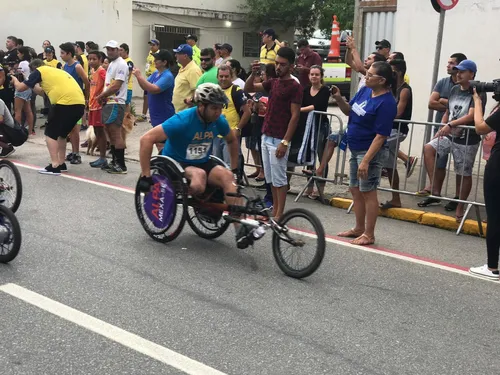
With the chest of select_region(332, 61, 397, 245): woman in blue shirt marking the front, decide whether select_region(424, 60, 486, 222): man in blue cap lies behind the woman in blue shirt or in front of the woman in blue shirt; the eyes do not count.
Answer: behind

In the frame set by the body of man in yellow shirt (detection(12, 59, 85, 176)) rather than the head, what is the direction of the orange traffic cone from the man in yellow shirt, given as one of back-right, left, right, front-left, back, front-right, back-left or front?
back-right

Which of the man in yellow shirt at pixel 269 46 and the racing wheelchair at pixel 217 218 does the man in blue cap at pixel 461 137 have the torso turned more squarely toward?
the racing wheelchair

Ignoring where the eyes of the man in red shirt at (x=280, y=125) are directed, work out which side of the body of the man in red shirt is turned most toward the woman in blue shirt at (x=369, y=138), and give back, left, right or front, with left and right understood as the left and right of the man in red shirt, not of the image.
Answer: left

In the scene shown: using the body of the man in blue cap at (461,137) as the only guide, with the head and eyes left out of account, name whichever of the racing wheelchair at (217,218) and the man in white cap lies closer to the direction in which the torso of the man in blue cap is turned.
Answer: the racing wheelchair

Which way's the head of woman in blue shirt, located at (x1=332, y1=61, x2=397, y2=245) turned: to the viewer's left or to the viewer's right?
to the viewer's left

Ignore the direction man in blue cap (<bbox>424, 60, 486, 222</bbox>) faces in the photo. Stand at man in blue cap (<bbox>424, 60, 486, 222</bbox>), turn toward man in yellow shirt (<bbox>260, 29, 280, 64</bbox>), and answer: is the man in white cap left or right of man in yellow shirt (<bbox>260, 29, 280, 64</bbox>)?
left

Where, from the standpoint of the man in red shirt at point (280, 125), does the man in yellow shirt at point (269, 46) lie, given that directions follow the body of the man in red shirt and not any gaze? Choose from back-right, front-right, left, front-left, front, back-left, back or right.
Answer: back-right

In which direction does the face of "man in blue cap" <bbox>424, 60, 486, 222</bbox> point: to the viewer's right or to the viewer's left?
to the viewer's left

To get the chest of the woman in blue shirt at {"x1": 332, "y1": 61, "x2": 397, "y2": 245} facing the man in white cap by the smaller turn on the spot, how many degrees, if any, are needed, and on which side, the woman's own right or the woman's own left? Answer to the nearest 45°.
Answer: approximately 90° to the woman's own right

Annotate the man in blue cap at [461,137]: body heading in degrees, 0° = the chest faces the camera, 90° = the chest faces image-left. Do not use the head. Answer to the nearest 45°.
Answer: approximately 45°

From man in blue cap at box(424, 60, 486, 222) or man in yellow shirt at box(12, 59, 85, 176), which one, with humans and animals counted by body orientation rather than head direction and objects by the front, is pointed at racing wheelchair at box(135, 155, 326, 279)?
the man in blue cap

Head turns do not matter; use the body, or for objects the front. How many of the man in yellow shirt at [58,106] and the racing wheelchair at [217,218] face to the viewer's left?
1
